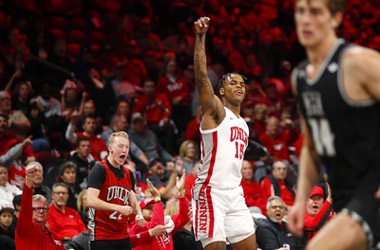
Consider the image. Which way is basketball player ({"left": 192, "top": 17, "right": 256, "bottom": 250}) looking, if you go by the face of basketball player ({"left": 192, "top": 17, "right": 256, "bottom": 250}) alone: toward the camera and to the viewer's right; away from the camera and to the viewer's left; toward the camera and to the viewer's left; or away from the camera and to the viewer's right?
toward the camera and to the viewer's right

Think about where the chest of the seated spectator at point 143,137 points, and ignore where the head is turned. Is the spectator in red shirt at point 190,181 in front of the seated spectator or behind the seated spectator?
in front

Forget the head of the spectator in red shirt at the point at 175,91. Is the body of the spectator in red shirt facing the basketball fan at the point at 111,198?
yes

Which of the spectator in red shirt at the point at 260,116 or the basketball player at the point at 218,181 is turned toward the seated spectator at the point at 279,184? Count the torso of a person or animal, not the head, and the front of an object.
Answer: the spectator in red shirt

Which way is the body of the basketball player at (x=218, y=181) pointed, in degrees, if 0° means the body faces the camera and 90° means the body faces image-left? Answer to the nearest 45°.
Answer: approximately 315°

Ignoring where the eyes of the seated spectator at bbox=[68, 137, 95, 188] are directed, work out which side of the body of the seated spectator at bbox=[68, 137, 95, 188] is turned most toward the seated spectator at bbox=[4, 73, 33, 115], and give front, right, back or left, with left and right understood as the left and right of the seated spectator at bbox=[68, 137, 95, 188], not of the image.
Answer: back

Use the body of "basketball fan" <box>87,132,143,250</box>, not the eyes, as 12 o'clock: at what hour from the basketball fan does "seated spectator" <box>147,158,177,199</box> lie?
The seated spectator is roughly at 8 o'clock from the basketball fan.

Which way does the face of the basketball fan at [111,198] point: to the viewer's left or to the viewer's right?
to the viewer's right

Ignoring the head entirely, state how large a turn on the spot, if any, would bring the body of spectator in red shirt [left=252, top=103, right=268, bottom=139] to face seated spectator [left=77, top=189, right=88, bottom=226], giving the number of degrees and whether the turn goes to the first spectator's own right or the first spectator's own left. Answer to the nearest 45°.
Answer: approximately 45° to the first spectator's own right

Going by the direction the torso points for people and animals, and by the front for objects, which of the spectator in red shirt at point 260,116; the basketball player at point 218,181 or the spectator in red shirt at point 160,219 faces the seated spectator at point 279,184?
the spectator in red shirt at point 260,116

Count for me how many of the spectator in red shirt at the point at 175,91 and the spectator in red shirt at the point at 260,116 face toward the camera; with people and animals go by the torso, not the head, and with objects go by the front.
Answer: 2

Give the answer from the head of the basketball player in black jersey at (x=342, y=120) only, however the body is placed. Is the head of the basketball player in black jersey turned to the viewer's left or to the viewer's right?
to the viewer's left
